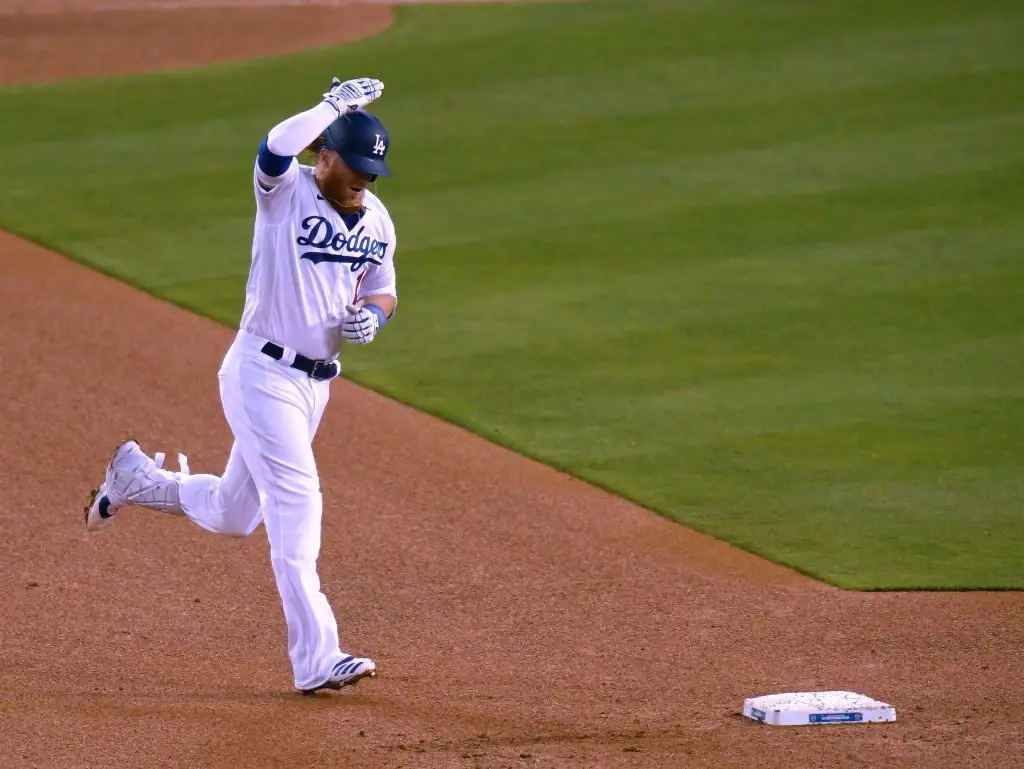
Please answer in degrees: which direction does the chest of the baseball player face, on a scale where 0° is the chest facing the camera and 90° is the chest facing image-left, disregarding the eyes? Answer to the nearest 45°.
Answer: approximately 315°

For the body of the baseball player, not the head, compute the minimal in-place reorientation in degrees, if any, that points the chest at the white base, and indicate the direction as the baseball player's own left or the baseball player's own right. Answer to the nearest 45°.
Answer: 0° — they already face it

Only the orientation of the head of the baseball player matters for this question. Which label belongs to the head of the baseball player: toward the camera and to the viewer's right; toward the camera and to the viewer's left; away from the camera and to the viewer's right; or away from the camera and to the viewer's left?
toward the camera and to the viewer's right
